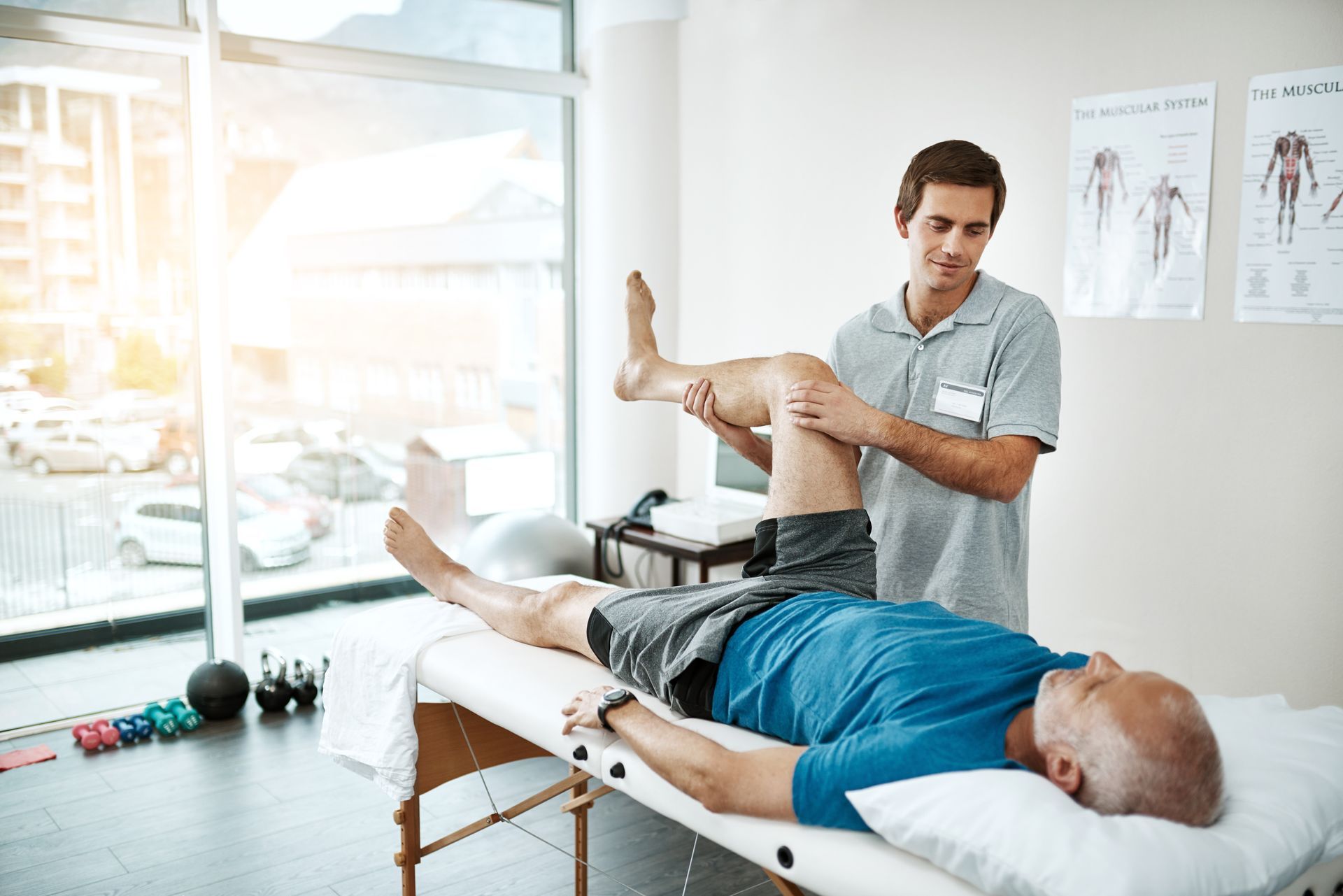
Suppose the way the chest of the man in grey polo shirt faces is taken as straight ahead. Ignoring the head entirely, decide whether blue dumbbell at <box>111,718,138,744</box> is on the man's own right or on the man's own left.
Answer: on the man's own right

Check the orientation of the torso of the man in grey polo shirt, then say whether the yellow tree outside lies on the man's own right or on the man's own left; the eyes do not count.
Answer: on the man's own right

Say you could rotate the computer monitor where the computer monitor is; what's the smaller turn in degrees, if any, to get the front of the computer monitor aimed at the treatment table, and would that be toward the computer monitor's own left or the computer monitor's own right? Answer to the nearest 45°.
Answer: approximately 45° to the computer monitor's own left

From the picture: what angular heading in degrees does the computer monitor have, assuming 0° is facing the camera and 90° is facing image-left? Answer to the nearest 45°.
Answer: approximately 45°

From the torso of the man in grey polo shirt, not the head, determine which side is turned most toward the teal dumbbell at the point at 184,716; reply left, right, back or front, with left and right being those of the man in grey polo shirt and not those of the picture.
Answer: right
